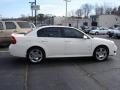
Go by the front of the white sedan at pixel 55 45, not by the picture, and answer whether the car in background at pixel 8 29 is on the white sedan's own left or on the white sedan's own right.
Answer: on the white sedan's own left

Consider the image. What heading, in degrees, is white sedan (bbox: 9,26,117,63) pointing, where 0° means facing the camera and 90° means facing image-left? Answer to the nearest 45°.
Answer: approximately 270°
